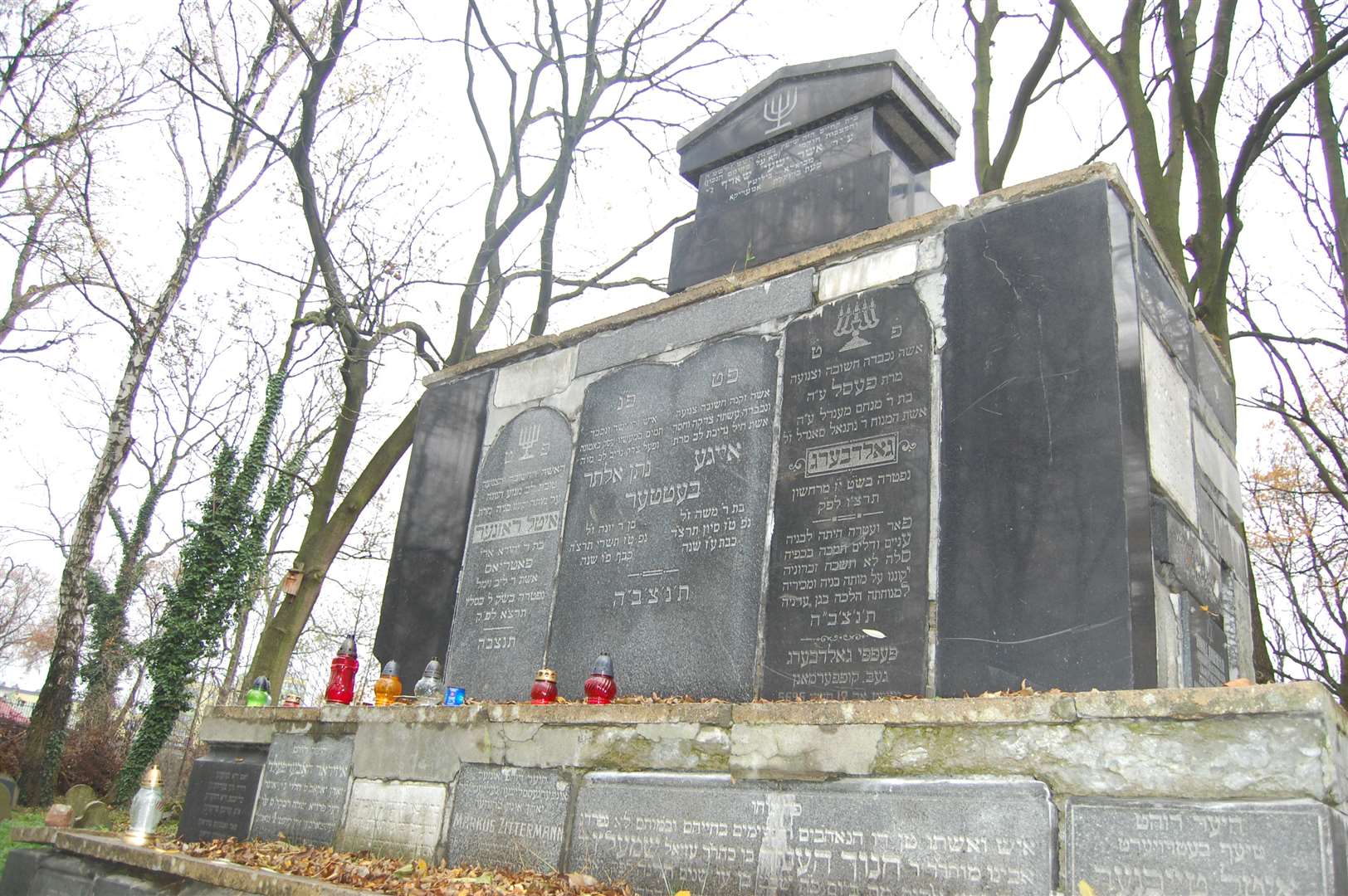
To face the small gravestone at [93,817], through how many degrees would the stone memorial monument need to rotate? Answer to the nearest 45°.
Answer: approximately 90° to its right

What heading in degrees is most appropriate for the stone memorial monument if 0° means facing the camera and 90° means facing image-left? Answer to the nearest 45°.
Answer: approximately 45°

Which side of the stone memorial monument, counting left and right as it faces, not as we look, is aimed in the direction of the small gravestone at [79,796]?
right
